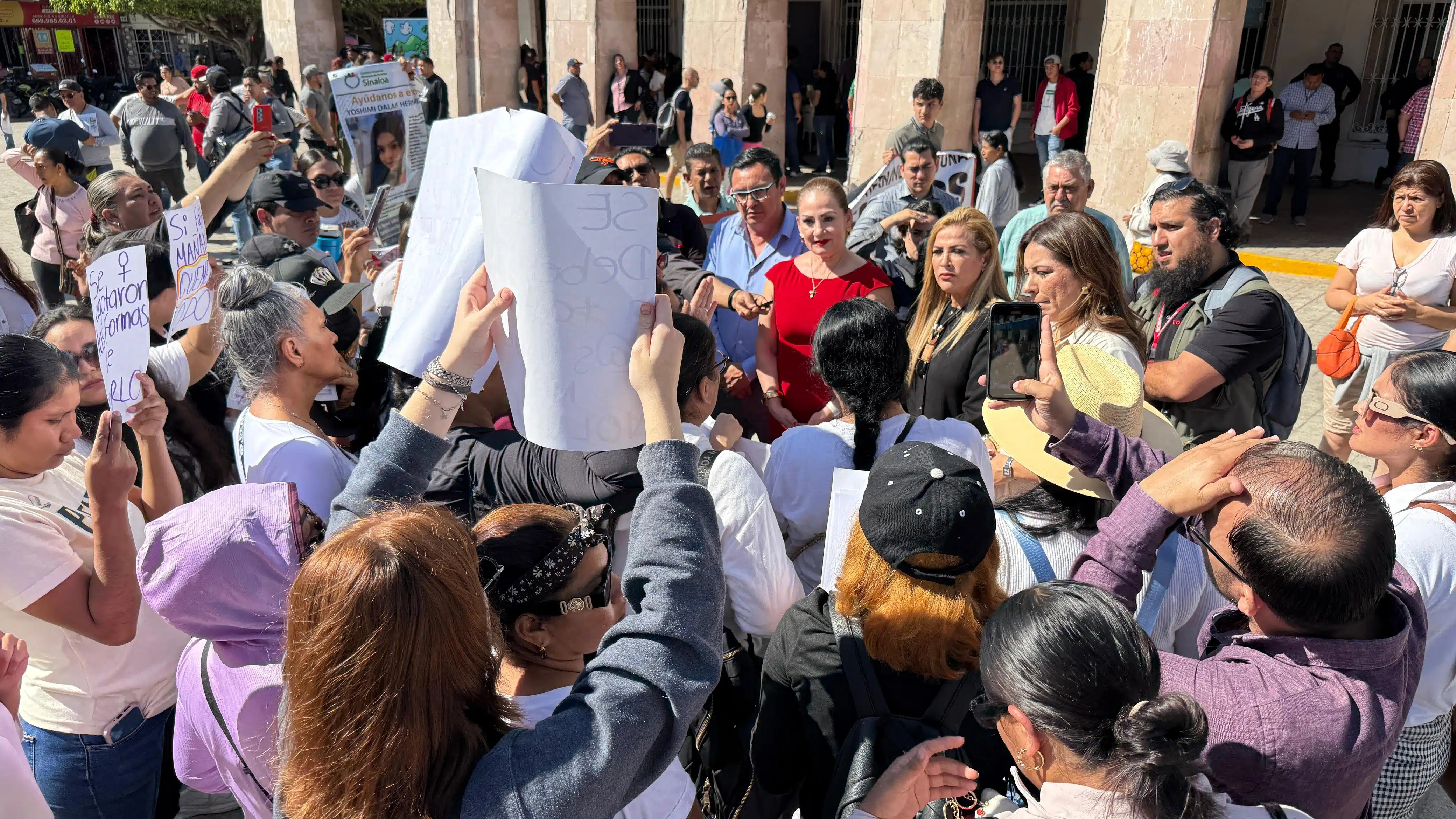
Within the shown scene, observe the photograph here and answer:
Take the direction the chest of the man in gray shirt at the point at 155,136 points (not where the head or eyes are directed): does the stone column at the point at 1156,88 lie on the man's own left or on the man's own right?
on the man's own left

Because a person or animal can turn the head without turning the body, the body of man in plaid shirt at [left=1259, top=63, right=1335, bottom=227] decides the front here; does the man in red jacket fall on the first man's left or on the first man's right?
on the first man's right

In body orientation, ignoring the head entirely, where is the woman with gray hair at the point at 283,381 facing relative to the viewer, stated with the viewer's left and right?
facing to the right of the viewer

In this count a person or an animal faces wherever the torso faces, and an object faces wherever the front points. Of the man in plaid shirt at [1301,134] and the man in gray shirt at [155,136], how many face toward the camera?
2

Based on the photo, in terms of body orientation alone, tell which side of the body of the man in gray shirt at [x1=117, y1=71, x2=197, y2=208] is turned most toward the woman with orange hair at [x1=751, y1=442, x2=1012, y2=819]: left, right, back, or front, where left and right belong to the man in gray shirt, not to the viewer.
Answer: front

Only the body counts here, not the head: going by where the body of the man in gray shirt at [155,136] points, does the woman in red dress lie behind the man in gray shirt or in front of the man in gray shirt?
in front

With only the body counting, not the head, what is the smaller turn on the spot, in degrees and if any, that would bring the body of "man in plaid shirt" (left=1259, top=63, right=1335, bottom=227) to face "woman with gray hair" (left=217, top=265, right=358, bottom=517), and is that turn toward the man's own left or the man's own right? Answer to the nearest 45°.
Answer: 0° — they already face them

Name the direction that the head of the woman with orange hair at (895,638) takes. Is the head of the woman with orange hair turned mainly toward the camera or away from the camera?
away from the camera

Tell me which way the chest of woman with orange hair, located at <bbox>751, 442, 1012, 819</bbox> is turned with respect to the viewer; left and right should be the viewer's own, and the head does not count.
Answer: facing away from the viewer

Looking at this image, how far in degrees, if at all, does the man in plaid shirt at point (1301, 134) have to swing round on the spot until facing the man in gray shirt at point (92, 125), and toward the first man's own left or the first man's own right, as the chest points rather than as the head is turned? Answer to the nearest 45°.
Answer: approximately 45° to the first man's own right

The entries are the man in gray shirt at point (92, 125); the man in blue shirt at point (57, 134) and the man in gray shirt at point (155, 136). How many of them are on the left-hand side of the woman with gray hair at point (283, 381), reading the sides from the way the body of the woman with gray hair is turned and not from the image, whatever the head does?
3

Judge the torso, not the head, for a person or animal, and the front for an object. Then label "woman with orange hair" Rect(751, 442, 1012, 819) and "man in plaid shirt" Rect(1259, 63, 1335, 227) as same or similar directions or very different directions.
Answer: very different directions

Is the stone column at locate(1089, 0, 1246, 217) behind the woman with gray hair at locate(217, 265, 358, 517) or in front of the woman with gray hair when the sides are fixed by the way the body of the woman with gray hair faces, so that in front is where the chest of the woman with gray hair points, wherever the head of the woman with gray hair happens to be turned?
in front

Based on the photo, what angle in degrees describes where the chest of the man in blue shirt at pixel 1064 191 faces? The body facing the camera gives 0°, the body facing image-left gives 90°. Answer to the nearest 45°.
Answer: approximately 0°

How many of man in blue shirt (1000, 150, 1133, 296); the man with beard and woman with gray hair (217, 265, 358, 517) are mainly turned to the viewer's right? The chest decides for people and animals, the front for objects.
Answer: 1
